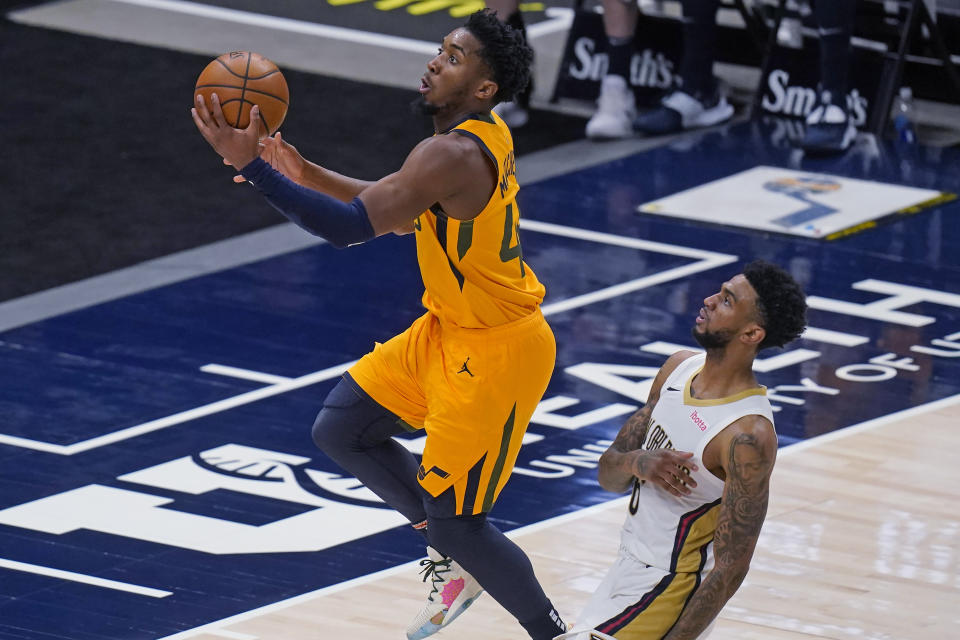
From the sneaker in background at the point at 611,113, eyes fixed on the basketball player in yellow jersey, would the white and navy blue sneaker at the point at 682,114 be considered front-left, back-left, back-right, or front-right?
back-left

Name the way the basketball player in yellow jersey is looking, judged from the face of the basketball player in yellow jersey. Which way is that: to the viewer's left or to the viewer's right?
to the viewer's left

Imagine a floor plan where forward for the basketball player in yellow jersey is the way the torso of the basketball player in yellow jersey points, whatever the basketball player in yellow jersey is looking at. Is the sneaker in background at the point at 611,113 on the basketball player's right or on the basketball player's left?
on the basketball player's right

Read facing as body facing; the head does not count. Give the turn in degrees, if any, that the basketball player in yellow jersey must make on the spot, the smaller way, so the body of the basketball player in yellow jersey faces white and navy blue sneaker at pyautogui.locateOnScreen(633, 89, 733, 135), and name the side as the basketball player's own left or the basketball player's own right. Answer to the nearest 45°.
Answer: approximately 90° to the basketball player's own right

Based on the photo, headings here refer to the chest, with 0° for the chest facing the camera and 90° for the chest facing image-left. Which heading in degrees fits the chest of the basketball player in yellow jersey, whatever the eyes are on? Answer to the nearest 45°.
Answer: approximately 90°

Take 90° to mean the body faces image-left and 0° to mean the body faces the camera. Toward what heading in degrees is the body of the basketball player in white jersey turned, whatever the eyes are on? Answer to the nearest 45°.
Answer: approximately 45°

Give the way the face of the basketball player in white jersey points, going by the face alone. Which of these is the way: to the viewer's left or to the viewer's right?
to the viewer's left

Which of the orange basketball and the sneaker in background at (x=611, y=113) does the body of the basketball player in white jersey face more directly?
the orange basketball
